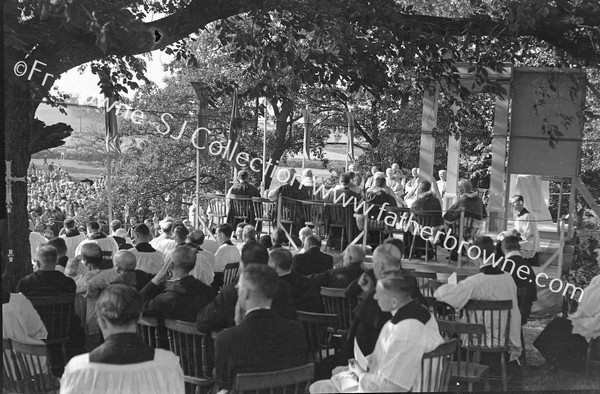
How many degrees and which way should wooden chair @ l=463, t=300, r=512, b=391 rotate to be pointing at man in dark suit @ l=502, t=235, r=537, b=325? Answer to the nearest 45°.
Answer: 0° — it already faces them

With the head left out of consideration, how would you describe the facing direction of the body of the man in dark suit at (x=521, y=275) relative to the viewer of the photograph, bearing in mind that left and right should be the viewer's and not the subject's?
facing away from the viewer and to the left of the viewer

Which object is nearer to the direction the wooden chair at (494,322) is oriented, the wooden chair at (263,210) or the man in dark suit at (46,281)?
the wooden chair

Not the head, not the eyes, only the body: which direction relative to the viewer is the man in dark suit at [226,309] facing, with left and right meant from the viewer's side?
facing away from the viewer

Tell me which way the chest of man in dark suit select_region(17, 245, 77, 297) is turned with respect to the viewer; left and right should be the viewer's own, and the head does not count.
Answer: facing away from the viewer

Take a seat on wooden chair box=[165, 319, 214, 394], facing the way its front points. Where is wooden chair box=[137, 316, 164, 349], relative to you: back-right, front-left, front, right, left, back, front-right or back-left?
left

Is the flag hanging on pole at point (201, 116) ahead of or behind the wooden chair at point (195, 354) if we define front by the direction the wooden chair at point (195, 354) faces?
ahead

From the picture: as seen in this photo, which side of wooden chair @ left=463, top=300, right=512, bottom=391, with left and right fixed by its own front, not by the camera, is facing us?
back

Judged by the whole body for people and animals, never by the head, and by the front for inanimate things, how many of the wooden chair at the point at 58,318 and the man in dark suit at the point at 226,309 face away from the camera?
2

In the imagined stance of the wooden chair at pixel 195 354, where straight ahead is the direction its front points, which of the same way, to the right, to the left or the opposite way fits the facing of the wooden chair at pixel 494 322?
the same way

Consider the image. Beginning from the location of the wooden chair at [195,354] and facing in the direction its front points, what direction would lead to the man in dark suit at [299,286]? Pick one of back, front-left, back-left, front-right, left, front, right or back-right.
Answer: front

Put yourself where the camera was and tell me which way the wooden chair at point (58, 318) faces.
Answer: facing away from the viewer
